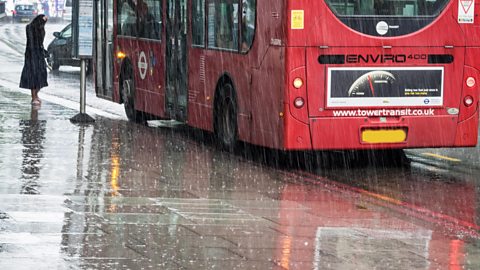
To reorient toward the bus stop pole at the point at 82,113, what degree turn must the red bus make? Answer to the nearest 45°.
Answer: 0° — it already faces it

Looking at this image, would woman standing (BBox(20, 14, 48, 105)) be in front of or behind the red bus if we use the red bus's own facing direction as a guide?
in front

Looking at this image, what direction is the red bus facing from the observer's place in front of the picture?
facing away from the viewer and to the left of the viewer

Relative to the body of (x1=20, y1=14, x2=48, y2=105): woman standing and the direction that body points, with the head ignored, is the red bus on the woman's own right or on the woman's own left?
on the woman's own right

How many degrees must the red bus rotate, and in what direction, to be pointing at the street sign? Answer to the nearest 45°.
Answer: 0° — it already faces it

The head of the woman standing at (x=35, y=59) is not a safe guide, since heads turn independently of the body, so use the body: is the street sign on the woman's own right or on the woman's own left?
on the woman's own right
